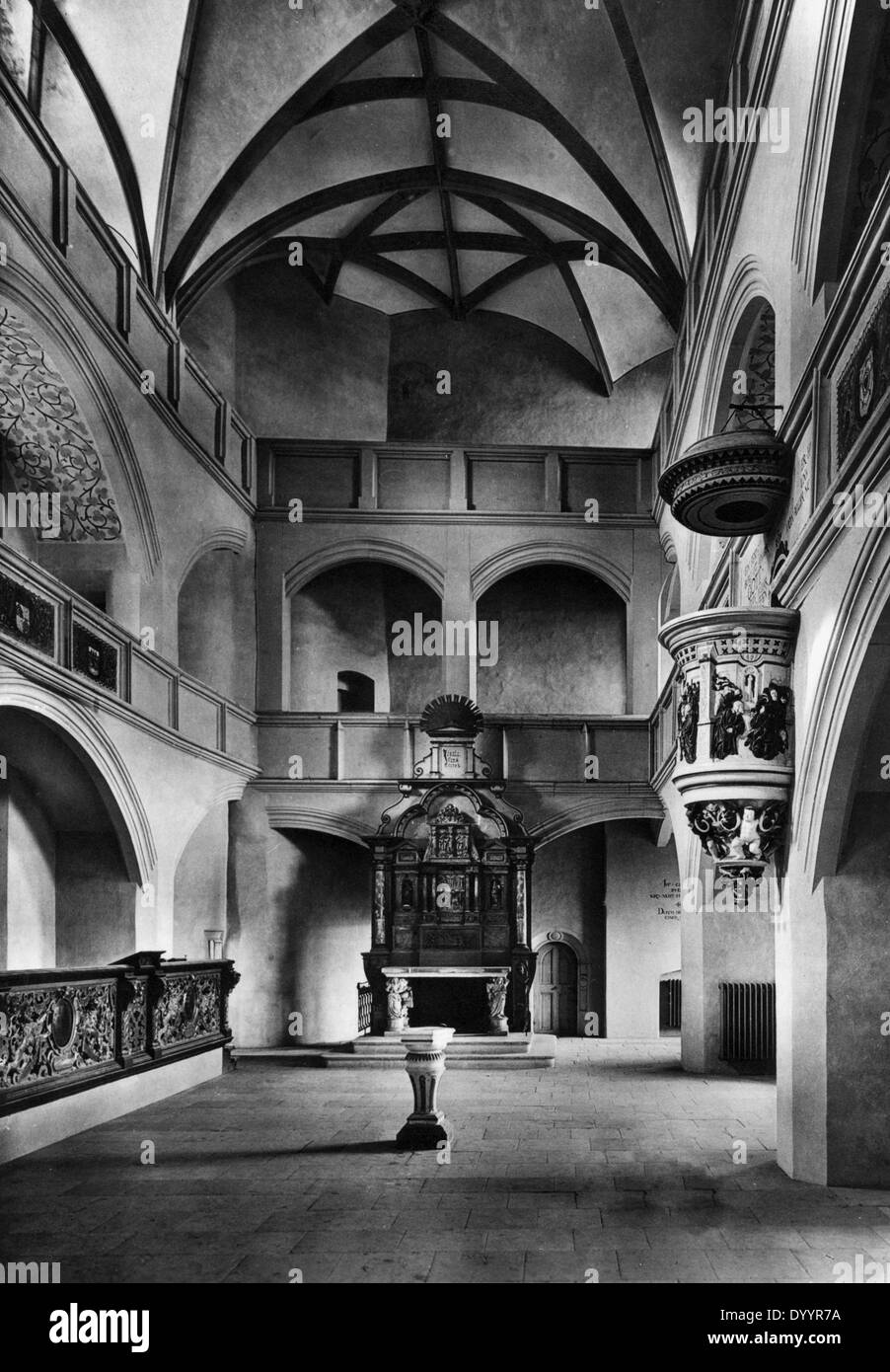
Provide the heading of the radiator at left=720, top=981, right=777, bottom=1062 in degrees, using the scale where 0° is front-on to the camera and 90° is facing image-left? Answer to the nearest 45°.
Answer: approximately 0°

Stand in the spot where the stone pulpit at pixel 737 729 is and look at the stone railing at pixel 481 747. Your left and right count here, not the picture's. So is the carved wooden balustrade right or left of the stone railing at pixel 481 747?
left

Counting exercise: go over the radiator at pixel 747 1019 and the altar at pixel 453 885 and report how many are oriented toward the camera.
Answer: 2

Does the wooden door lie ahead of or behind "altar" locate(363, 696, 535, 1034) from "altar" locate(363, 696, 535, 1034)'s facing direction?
behind
